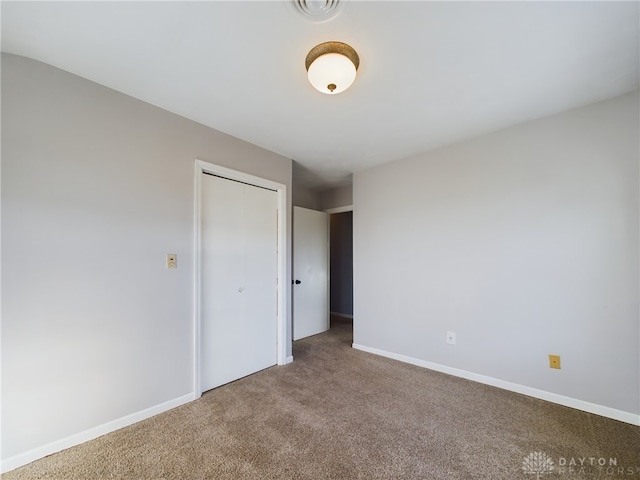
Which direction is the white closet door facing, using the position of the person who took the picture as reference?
facing the viewer and to the right of the viewer

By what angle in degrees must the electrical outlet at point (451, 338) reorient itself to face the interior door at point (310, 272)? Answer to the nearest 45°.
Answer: approximately 90° to its right

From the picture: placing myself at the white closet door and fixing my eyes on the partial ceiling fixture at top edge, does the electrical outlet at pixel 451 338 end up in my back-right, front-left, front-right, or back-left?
front-left

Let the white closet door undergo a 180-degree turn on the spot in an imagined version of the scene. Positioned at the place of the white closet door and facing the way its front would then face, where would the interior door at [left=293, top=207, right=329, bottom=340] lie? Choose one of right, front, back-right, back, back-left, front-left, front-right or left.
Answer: right

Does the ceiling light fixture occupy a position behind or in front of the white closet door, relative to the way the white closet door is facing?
in front

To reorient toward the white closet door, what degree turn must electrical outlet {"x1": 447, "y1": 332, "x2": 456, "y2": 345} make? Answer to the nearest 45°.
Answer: approximately 45° to its right

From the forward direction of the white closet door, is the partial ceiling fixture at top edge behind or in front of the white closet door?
in front
